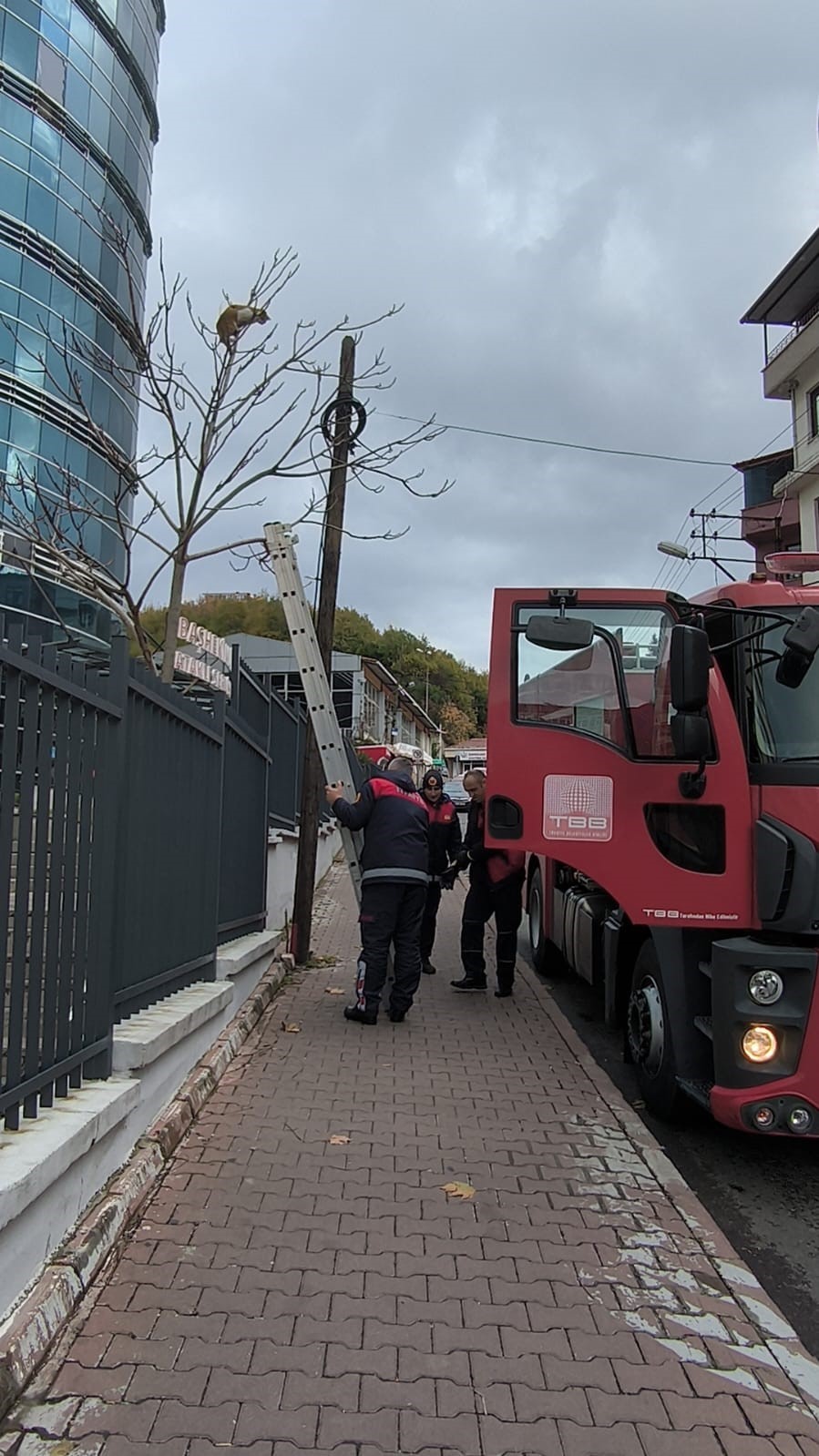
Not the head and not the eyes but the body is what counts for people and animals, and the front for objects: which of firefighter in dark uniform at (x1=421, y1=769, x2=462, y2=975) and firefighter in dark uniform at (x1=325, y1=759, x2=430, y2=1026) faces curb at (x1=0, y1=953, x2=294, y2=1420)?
firefighter in dark uniform at (x1=421, y1=769, x2=462, y2=975)

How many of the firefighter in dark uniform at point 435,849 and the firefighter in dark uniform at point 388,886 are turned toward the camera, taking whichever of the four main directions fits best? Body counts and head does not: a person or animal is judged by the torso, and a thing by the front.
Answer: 1

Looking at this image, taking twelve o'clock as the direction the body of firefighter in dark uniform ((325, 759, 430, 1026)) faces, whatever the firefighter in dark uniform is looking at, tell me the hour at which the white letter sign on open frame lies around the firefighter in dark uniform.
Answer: The white letter sign on open frame is roughly at 12 o'clock from the firefighter in dark uniform.

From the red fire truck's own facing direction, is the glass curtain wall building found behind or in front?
behind

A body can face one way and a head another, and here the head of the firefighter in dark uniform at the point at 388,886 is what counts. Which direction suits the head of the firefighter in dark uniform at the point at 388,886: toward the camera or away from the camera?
away from the camera

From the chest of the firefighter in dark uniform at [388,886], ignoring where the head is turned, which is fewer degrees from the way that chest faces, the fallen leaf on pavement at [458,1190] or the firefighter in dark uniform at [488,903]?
the firefighter in dark uniform

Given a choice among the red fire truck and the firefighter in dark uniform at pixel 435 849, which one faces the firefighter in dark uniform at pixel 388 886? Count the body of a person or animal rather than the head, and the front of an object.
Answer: the firefighter in dark uniform at pixel 435 849

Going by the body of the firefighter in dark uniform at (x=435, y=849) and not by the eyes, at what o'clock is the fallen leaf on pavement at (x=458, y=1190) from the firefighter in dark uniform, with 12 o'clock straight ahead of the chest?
The fallen leaf on pavement is roughly at 12 o'clock from the firefighter in dark uniform.

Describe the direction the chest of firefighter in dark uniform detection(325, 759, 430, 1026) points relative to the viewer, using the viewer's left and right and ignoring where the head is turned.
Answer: facing away from the viewer and to the left of the viewer
